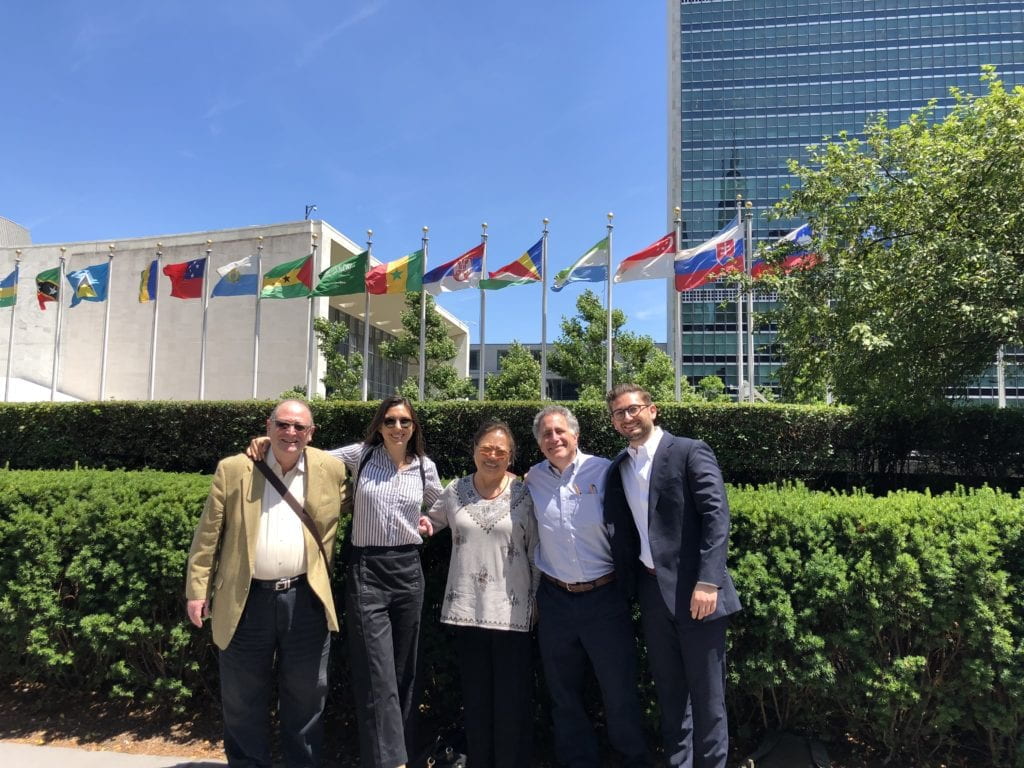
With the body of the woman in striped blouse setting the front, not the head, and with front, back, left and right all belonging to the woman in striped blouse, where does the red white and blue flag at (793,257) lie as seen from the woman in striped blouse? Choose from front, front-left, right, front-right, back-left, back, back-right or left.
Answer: back-left

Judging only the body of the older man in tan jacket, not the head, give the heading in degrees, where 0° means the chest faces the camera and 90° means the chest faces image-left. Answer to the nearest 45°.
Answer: approximately 0°

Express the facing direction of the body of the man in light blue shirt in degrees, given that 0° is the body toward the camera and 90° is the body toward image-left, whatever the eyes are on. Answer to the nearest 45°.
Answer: approximately 0°

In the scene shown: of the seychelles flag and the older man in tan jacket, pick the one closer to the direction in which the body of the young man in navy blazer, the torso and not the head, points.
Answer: the older man in tan jacket

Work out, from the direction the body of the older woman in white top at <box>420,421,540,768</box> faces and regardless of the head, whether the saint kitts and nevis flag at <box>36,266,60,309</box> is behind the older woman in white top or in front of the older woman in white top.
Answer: behind

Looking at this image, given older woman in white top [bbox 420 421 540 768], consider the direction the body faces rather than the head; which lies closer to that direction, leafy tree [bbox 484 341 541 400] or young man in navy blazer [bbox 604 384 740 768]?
the young man in navy blazer

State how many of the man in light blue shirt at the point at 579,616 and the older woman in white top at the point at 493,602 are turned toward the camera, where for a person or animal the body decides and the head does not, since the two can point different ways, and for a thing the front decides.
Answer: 2

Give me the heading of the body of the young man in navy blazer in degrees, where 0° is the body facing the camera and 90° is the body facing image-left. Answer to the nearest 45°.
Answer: approximately 45°

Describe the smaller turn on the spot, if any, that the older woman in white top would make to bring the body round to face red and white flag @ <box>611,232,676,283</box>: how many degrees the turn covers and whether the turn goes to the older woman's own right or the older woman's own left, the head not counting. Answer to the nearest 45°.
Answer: approximately 180°

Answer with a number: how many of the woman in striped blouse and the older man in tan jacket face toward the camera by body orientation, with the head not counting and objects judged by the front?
2

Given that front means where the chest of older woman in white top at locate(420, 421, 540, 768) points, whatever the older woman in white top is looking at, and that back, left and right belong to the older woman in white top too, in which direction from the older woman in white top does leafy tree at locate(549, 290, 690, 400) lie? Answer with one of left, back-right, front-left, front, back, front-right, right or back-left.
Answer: back
